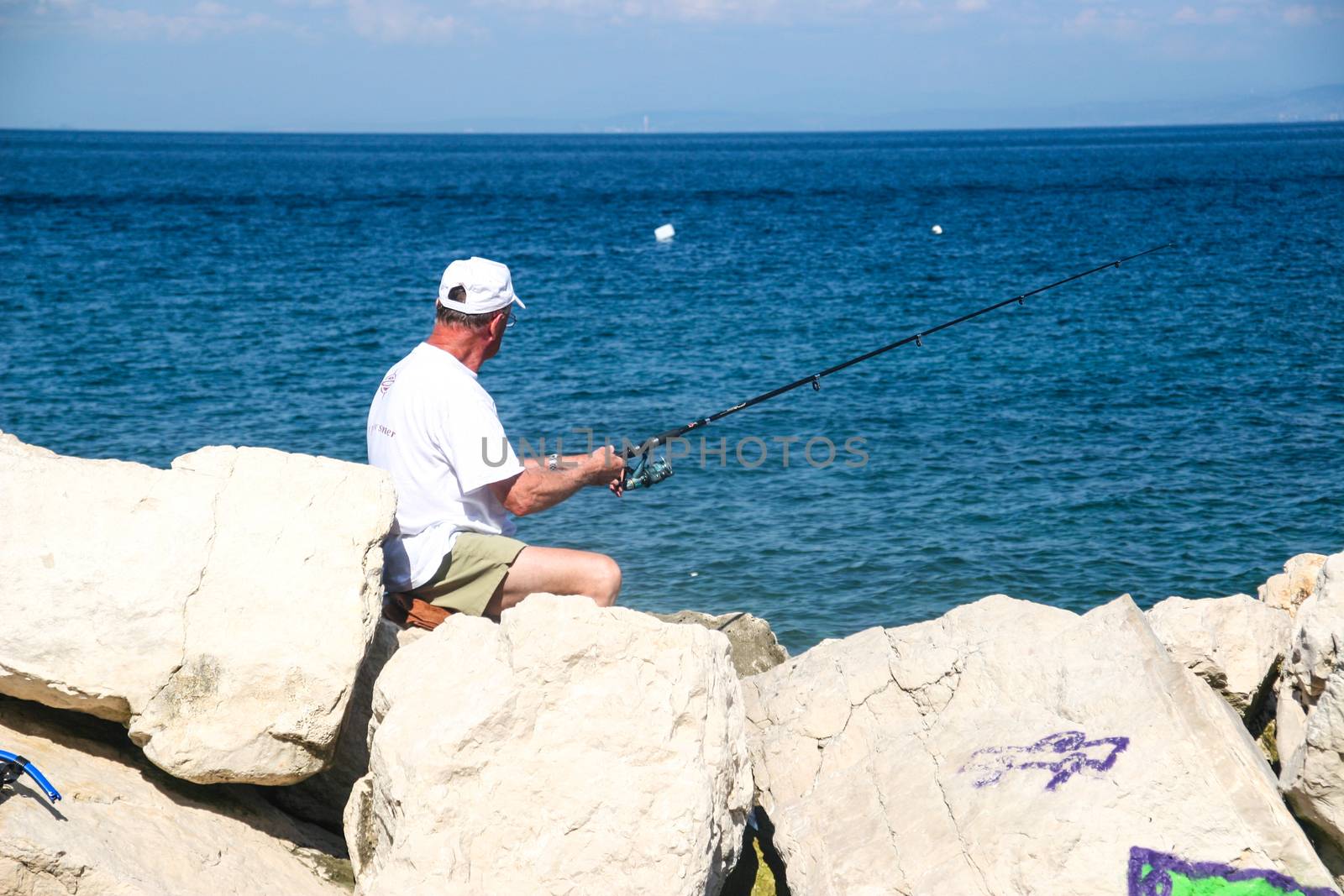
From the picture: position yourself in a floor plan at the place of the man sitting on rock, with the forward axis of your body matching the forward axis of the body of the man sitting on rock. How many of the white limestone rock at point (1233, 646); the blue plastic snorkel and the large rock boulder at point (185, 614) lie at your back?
2

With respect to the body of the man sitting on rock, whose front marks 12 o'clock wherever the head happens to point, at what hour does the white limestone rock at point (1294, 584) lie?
The white limestone rock is roughly at 1 o'clock from the man sitting on rock.

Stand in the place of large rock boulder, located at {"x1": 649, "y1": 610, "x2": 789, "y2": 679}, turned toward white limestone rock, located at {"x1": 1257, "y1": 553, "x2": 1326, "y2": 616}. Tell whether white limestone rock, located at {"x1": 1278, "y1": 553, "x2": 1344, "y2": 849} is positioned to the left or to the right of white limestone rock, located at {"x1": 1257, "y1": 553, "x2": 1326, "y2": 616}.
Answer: right

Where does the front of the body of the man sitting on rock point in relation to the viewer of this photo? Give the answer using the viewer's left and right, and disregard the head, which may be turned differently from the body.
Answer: facing away from the viewer and to the right of the viewer

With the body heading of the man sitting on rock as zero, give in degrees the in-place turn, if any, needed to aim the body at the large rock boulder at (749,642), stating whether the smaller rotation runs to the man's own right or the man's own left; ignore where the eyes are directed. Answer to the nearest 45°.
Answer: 0° — they already face it

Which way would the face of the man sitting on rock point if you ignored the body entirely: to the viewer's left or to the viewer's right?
to the viewer's right

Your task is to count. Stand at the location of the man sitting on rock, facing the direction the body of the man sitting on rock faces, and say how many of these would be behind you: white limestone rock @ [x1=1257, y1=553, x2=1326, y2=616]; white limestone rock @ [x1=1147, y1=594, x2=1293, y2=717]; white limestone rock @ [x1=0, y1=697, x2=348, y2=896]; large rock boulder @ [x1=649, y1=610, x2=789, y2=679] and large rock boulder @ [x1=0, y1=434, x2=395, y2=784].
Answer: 2

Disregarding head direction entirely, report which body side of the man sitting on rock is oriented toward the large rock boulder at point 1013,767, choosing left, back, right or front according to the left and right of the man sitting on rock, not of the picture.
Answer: right

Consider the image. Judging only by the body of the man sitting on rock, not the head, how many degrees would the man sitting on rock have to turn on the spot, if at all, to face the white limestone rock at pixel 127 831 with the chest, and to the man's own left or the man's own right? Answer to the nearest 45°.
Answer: approximately 180°

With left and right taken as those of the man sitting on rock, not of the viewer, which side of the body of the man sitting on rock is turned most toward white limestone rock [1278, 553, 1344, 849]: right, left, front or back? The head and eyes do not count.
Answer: right

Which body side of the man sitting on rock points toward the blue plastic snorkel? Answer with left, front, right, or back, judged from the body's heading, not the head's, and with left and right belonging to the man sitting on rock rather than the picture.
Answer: back

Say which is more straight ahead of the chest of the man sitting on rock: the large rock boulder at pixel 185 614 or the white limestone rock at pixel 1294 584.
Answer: the white limestone rock
